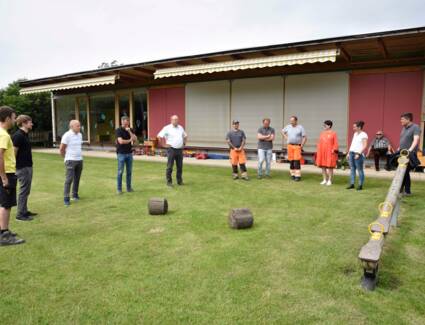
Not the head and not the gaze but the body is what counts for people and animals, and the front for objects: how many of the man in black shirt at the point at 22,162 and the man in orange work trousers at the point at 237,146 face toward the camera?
1

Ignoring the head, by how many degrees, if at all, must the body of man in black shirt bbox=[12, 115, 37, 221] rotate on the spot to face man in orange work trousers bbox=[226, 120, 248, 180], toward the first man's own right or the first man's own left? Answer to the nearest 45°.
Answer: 0° — they already face them

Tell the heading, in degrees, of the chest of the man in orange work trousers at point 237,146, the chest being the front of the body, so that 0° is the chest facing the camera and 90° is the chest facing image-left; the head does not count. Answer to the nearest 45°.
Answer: approximately 0°

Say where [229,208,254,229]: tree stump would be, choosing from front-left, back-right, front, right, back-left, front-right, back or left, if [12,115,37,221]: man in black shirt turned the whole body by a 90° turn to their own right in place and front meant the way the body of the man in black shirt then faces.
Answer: front-left

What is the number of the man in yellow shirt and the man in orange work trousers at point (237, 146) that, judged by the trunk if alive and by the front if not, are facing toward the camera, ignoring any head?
1

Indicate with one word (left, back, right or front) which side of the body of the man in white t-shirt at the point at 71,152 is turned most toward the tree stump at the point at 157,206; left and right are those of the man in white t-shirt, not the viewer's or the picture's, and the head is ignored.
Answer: front

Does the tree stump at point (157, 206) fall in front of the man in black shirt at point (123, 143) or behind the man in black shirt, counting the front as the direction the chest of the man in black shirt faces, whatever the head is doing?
in front

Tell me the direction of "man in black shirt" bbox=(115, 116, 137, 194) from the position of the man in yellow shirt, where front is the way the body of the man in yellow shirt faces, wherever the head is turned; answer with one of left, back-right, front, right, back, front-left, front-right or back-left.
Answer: front-left

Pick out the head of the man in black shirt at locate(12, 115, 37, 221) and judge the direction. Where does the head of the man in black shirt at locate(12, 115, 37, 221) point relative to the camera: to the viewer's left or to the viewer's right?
to the viewer's right

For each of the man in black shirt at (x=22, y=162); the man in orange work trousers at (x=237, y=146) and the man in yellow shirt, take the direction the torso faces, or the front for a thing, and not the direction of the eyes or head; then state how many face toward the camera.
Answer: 1

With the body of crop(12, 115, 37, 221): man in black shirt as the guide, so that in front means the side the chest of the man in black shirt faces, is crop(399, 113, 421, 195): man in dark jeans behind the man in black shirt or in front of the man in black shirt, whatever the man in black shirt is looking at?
in front

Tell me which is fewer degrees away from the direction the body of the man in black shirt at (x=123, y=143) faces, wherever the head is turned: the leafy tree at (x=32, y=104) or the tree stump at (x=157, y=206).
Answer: the tree stump

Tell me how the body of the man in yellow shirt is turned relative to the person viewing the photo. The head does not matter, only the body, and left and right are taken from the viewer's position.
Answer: facing to the right of the viewer

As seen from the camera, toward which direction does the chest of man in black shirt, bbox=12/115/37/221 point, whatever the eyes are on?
to the viewer's right

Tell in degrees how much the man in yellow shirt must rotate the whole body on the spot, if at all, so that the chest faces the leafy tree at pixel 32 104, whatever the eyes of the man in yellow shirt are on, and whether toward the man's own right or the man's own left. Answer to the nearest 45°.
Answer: approximately 90° to the man's own left
